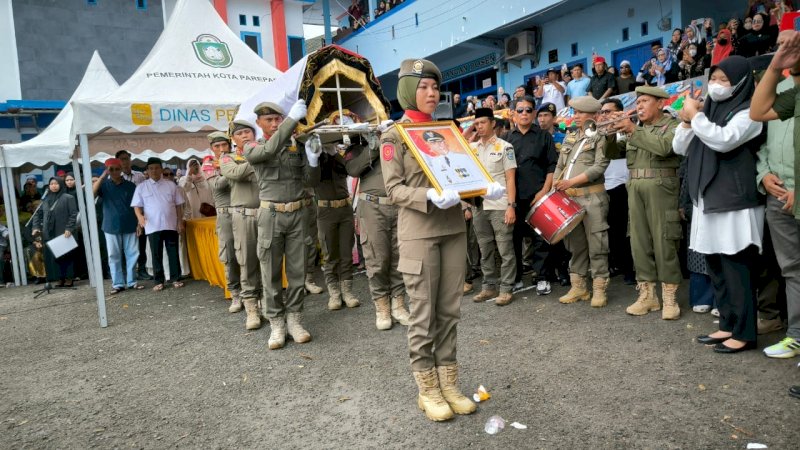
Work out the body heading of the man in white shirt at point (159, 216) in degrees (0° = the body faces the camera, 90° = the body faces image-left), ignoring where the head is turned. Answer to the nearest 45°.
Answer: approximately 0°

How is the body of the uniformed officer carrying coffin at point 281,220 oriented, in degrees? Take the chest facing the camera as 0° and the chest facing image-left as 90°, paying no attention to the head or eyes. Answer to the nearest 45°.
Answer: approximately 0°

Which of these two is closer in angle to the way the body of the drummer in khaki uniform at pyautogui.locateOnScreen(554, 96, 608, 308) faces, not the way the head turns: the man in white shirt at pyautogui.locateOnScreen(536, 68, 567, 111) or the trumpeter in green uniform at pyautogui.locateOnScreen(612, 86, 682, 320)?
the trumpeter in green uniform

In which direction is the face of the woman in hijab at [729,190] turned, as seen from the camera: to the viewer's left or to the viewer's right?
to the viewer's left

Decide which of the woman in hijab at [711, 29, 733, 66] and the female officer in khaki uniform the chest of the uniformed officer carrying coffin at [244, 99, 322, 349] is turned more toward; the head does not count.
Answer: the female officer in khaki uniform

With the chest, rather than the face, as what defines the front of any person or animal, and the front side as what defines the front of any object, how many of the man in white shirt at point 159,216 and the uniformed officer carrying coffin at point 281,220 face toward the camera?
2

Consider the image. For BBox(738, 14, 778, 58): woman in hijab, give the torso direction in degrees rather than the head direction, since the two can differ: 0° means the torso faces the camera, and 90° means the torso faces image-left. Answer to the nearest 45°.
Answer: approximately 45°

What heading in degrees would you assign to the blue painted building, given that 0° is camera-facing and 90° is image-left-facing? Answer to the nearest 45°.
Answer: approximately 45°

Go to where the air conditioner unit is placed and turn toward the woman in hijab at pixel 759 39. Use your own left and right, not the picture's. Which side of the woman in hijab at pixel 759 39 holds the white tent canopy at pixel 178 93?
right

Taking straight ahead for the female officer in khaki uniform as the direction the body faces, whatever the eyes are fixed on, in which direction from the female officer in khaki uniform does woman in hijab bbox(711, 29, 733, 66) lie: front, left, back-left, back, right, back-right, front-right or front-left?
left
